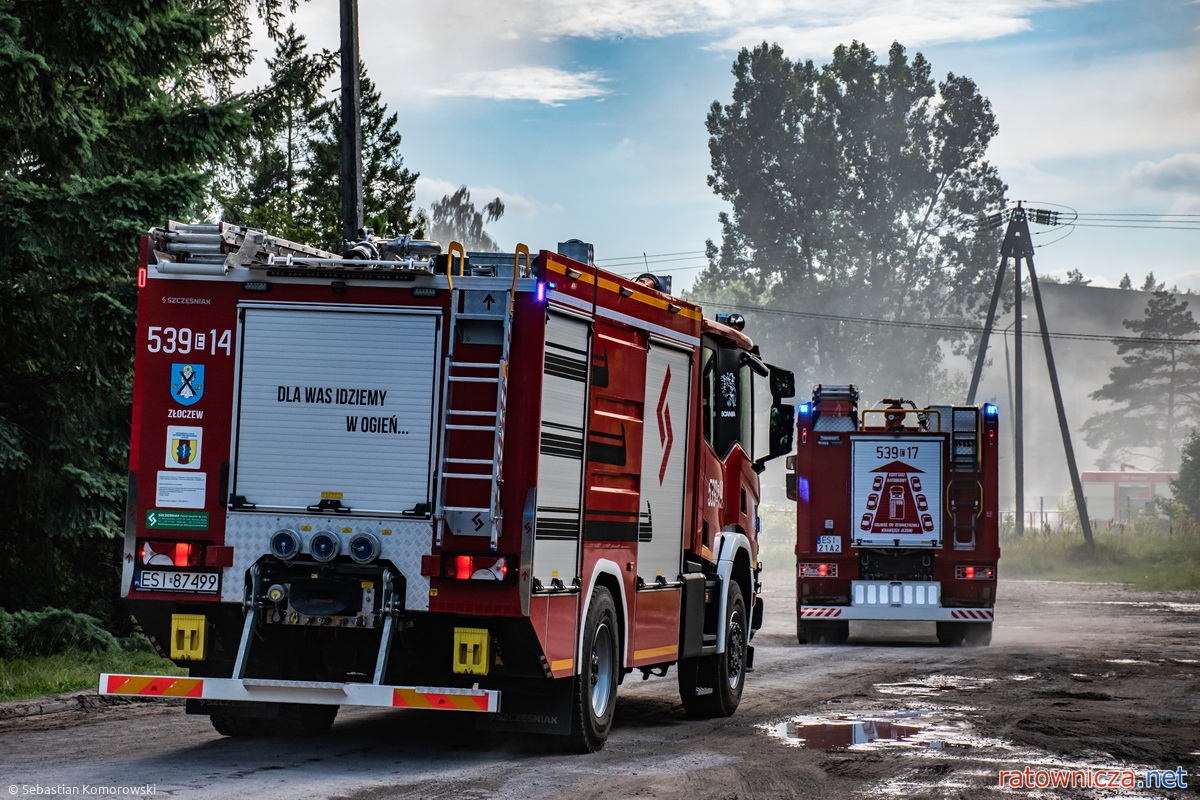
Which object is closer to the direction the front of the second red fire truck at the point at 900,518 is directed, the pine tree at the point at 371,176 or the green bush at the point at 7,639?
the pine tree

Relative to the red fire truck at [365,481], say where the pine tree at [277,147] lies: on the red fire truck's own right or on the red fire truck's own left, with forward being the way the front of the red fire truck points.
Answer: on the red fire truck's own left

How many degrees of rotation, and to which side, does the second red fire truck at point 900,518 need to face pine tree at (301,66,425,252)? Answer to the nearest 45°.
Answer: approximately 45° to its left

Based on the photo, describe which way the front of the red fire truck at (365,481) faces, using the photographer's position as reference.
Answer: facing away from the viewer and to the right of the viewer

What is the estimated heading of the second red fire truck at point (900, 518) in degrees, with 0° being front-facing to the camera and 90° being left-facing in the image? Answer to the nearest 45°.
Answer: approximately 180°

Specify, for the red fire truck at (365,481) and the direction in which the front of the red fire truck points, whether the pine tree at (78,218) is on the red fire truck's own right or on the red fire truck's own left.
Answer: on the red fire truck's own left

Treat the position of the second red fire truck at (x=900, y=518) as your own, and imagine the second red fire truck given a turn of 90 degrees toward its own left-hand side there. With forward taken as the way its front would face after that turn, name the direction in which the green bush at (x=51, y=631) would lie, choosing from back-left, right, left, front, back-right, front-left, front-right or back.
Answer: front-left

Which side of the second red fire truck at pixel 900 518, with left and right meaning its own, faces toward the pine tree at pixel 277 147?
left

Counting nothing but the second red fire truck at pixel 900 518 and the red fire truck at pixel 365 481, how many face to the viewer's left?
0

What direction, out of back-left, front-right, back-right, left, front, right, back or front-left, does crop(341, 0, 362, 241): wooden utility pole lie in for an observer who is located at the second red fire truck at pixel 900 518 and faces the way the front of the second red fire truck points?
back-left

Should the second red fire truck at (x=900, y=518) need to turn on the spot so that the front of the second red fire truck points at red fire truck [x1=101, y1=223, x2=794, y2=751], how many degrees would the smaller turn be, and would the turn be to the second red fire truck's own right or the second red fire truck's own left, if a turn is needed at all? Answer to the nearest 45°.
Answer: approximately 180°

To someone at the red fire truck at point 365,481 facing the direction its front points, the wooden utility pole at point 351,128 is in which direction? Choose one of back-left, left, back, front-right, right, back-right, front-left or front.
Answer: front-left

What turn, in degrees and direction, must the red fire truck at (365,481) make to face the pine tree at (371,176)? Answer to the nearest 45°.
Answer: approximately 45° to its left
